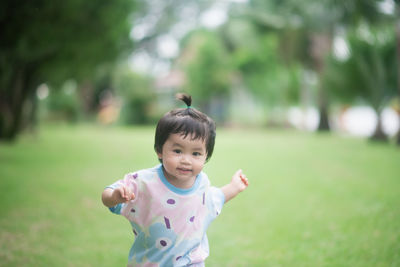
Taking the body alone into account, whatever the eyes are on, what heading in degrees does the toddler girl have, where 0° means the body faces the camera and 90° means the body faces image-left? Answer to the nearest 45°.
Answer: approximately 0°

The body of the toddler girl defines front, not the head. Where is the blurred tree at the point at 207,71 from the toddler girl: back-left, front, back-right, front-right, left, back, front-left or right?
back

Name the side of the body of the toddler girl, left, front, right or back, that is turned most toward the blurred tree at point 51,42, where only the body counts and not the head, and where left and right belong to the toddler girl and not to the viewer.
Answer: back

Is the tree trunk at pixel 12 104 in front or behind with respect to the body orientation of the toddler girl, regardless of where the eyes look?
behind

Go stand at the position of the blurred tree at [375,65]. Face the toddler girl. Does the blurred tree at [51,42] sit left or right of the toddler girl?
right

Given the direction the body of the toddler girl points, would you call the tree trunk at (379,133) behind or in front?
behind

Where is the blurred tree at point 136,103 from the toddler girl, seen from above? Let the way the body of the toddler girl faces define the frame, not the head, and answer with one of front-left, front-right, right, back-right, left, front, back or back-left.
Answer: back
